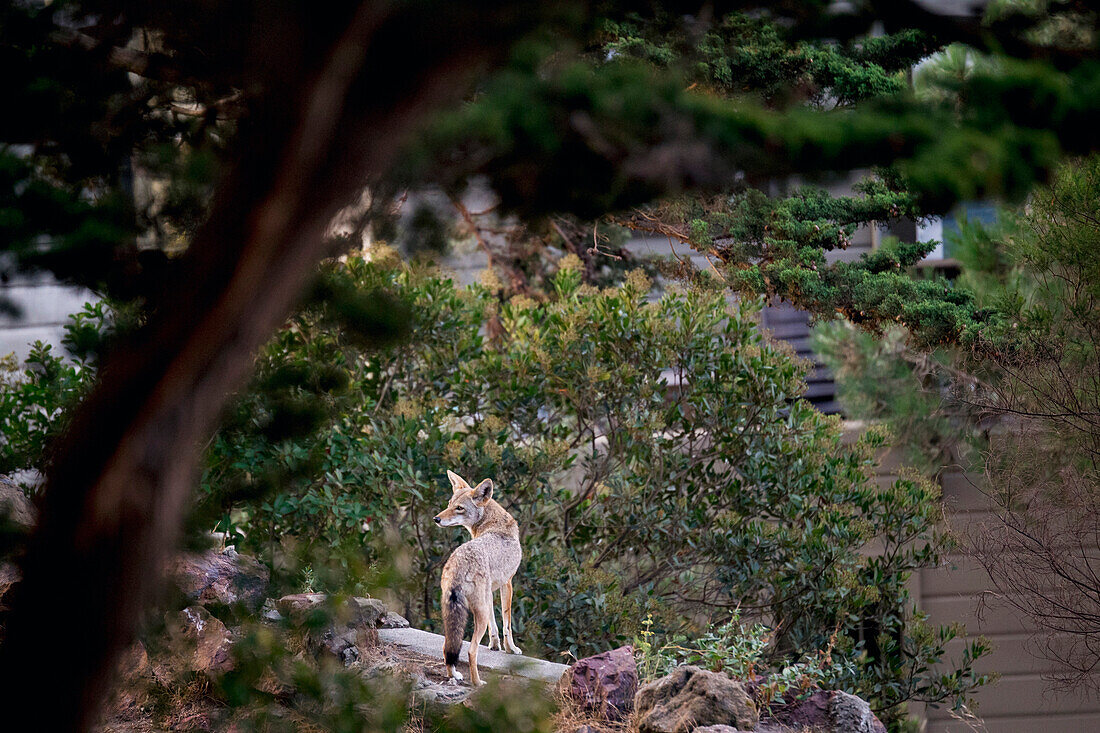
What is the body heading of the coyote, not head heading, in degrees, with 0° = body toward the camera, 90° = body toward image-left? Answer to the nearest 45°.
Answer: approximately 225°

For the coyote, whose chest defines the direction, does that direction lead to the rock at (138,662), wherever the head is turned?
no

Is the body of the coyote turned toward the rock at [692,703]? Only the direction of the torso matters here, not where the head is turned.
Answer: no

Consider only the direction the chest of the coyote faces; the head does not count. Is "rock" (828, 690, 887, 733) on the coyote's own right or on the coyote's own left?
on the coyote's own right

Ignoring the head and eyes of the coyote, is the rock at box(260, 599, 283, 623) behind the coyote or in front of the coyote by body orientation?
behind

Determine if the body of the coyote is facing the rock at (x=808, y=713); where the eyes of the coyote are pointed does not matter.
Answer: no

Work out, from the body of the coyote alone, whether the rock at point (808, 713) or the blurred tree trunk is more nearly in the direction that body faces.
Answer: the rock
